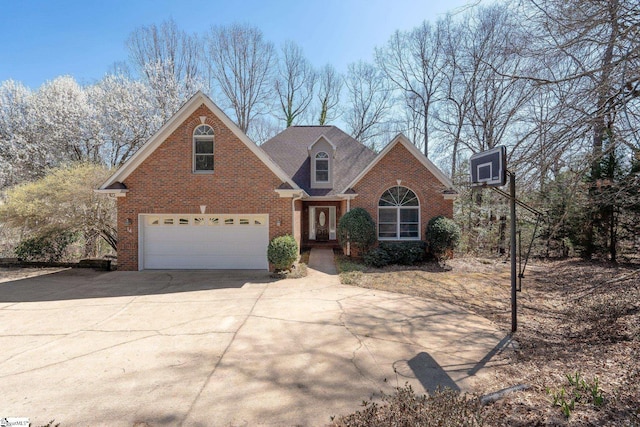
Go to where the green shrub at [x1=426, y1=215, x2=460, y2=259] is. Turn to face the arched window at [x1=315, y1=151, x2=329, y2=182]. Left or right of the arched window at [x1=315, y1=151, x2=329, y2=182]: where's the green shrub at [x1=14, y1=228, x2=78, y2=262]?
left

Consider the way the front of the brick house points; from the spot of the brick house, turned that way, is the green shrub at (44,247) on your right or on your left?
on your right

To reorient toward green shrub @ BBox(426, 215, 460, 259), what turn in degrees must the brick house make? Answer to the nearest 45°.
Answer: approximately 90° to its left

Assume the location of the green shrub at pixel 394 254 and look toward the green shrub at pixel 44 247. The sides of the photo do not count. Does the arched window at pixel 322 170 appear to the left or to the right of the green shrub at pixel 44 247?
right

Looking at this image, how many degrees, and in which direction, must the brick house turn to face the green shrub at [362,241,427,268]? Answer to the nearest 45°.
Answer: approximately 90° to its left

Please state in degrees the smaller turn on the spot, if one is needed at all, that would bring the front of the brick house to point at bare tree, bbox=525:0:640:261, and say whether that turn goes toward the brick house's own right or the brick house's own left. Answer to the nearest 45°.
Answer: approximately 45° to the brick house's own left

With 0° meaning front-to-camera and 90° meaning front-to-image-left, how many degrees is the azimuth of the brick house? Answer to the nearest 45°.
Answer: approximately 0°

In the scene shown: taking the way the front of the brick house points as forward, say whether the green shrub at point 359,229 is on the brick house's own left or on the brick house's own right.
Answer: on the brick house's own left
